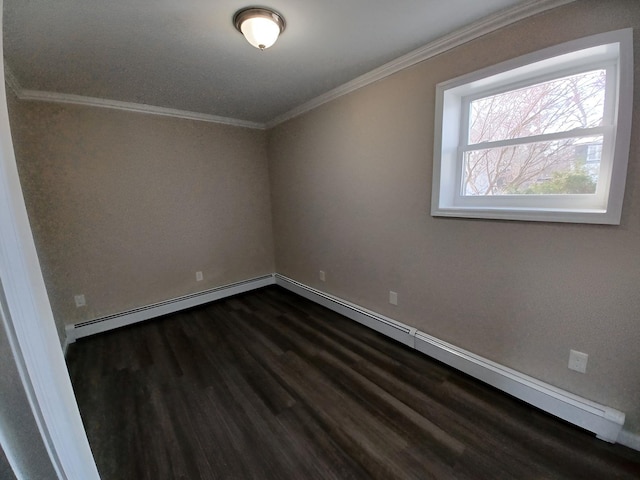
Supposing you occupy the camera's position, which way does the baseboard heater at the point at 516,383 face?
facing the viewer and to the left of the viewer

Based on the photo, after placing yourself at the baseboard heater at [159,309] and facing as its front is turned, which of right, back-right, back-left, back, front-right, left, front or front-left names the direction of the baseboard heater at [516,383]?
front

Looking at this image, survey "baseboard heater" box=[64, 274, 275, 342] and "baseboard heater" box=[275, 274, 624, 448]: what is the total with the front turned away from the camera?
0

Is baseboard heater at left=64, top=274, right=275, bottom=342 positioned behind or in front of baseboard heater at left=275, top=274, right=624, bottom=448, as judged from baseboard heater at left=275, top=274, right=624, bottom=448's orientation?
in front

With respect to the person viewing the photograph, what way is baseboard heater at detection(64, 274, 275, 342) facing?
facing the viewer and to the right of the viewer

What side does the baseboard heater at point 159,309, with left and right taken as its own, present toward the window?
front
